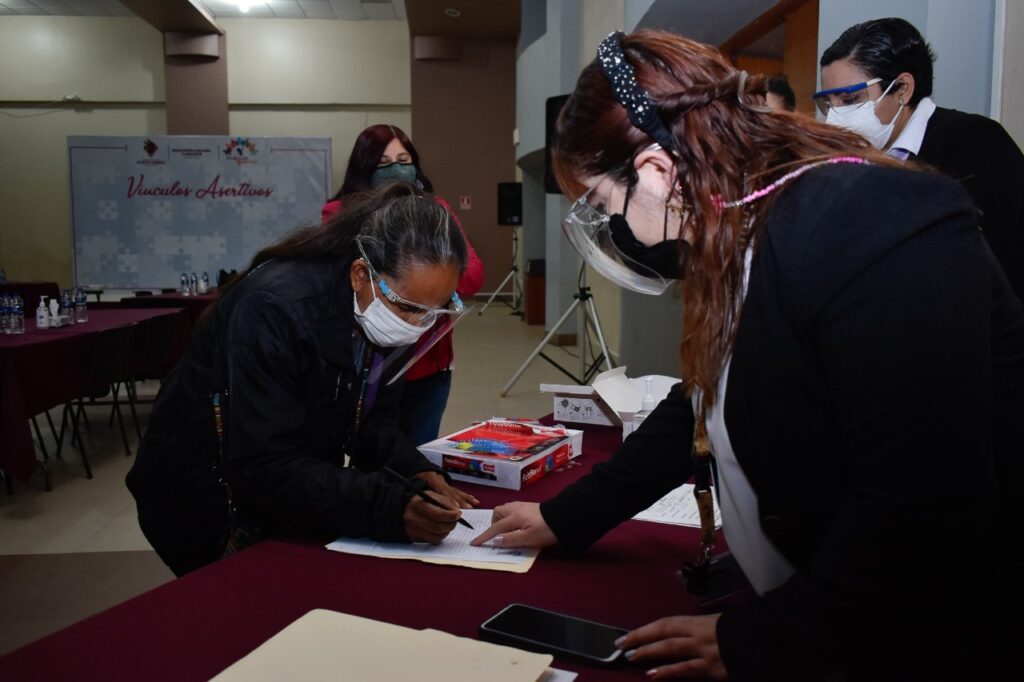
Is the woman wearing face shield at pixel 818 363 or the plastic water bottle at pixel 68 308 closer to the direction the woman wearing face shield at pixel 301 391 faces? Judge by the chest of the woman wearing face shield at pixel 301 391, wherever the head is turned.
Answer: the woman wearing face shield

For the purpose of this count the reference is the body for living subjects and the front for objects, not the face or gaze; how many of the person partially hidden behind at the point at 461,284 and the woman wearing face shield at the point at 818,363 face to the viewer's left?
1

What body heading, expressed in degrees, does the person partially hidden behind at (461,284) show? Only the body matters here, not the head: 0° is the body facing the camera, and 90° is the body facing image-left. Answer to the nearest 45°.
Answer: approximately 0°

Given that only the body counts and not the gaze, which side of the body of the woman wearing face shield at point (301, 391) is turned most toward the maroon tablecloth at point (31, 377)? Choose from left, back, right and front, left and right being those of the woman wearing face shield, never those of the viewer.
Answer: back

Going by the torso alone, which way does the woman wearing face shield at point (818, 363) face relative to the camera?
to the viewer's left

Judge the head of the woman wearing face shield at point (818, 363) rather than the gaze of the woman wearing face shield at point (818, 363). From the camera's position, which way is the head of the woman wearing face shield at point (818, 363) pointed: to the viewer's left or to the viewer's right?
to the viewer's left

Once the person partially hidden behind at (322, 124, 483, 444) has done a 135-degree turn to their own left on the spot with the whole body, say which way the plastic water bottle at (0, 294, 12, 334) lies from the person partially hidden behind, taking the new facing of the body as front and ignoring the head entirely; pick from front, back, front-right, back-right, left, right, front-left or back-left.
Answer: left

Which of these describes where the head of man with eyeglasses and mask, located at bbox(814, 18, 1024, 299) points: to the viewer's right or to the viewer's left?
to the viewer's left

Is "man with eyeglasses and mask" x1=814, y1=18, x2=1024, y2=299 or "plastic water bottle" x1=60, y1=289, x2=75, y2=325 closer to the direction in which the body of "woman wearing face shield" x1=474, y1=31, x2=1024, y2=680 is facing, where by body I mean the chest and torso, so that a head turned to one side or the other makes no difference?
the plastic water bottle

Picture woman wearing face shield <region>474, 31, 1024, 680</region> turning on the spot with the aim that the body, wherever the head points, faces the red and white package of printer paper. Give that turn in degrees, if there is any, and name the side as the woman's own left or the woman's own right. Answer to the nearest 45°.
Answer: approximately 45° to the woman's own right

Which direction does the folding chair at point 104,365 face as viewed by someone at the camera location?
facing away from the viewer and to the left of the viewer
